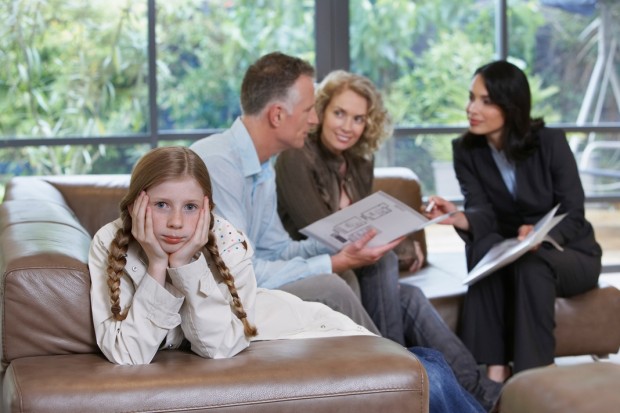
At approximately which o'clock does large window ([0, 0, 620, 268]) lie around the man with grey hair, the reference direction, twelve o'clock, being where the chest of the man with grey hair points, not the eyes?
The large window is roughly at 9 o'clock from the man with grey hair.

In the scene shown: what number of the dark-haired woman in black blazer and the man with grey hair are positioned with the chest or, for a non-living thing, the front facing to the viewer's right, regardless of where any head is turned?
1

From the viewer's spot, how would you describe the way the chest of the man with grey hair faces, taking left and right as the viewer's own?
facing to the right of the viewer

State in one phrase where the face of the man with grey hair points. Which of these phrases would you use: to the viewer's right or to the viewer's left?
to the viewer's right

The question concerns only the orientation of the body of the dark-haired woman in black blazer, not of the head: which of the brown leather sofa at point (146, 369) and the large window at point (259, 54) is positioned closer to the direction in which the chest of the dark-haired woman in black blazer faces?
the brown leather sofa

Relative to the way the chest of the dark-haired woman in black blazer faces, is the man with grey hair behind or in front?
in front

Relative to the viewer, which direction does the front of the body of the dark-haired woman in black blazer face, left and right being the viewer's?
facing the viewer and to the left of the viewer

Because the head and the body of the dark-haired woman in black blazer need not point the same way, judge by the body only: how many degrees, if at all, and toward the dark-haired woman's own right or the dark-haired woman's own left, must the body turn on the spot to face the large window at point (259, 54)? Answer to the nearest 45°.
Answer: approximately 90° to the dark-haired woman's own right

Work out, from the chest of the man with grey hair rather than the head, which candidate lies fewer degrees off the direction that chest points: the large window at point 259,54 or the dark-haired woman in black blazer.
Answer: the dark-haired woman in black blazer
